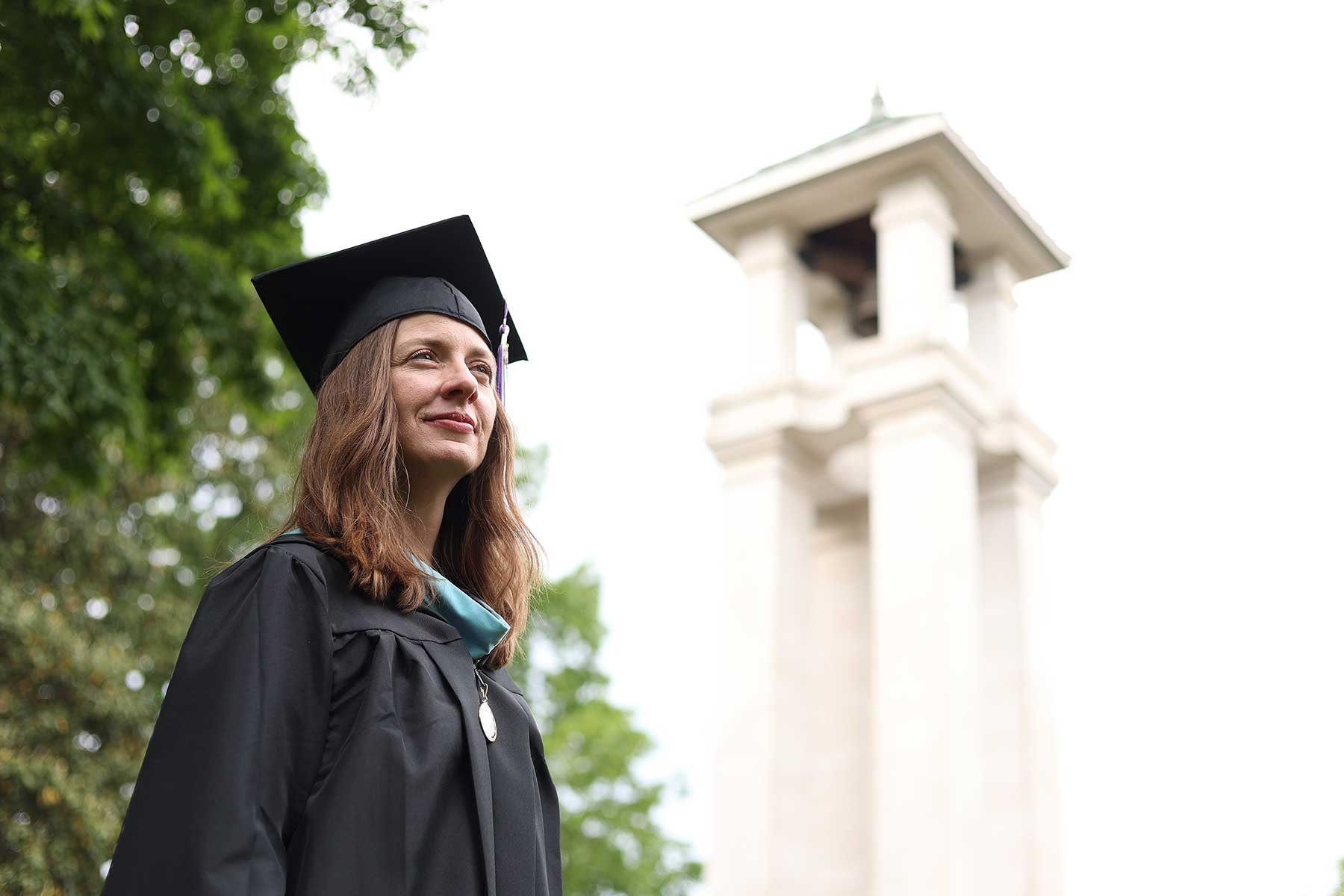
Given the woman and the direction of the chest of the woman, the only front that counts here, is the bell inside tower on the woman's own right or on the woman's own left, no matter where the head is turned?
on the woman's own left

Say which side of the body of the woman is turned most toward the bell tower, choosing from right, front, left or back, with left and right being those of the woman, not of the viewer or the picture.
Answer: left

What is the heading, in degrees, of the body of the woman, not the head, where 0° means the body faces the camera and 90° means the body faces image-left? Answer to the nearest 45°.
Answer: approximately 315°
